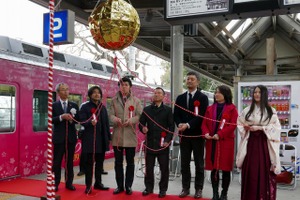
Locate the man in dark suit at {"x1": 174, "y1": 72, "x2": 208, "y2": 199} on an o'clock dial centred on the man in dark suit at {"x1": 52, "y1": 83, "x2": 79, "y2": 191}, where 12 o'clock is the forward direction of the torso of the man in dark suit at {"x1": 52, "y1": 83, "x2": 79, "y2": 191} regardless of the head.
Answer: the man in dark suit at {"x1": 174, "y1": 72, "x2": 208, "y2": 199} is roughly at 10 o'clock from the man in dark suit at {"x1": 52, "y1": 83, "x2": 79, "y2": 191}.

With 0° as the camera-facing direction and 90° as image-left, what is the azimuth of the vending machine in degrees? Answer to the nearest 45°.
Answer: approximately 0°

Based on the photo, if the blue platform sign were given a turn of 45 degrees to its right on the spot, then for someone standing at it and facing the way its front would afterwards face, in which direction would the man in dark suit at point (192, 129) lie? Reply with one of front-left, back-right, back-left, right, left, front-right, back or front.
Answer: back-left

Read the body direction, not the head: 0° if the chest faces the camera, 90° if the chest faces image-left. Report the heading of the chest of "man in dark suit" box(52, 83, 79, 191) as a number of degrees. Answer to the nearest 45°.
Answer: approximately 0°

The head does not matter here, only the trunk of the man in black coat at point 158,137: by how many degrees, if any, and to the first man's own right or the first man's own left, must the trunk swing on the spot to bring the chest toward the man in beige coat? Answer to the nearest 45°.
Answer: approximately 90° to the first man's own right

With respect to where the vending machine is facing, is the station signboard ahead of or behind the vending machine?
ahead

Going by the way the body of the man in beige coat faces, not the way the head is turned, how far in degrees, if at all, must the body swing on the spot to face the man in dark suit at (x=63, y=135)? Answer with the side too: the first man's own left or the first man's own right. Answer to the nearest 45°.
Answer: approximately 90° to the first man's own right

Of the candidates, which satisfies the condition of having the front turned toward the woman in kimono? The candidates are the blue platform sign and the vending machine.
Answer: the vending machine

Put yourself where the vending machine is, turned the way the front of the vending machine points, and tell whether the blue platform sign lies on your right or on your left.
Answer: on your right

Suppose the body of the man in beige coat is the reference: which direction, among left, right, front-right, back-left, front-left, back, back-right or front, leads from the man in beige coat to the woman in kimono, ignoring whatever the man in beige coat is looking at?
front-left

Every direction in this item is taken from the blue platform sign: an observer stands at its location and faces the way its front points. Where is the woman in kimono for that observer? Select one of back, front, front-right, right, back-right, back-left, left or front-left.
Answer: left
